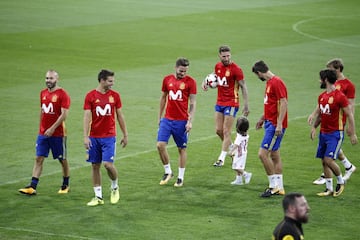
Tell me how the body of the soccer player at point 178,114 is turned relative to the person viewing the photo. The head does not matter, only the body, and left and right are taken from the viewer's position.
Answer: facing the viewer

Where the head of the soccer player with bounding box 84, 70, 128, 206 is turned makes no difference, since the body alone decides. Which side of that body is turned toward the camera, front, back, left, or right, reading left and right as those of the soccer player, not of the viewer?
front

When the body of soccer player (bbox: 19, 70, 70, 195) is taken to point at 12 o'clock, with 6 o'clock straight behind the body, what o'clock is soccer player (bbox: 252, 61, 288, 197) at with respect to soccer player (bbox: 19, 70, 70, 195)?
soccer player (bbox: 252, 61, 288, 197) is roughly at 8 o'clock from soccer player (bbox: 19, 70, 70, 195).

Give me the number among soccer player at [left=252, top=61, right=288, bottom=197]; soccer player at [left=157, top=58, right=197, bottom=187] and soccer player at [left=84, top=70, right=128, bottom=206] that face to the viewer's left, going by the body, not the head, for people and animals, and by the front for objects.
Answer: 1

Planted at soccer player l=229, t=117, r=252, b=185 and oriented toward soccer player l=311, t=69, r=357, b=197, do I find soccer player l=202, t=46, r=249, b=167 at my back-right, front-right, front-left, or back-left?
back-left

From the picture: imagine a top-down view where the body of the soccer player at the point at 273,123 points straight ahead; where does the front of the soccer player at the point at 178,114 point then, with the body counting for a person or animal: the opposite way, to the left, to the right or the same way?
to the left

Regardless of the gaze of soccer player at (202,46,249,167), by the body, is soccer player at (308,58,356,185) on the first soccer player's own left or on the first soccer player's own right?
on the first soccer player's own left

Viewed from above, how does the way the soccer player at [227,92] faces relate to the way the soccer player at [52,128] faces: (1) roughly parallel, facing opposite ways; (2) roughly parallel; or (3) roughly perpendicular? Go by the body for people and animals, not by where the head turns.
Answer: roughly parallel

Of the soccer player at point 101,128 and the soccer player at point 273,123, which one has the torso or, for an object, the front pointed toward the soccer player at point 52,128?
the soccer player at point 273,123

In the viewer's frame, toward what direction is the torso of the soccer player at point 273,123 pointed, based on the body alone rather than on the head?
to the viewer's left

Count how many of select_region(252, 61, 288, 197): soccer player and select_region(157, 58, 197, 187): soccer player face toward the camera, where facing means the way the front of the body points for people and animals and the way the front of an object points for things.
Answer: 1

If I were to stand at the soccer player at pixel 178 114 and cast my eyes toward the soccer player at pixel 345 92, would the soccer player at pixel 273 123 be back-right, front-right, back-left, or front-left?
front-right

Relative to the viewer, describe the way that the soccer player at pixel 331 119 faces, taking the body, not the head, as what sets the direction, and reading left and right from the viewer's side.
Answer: facing the viewer and to the left of the viewer
